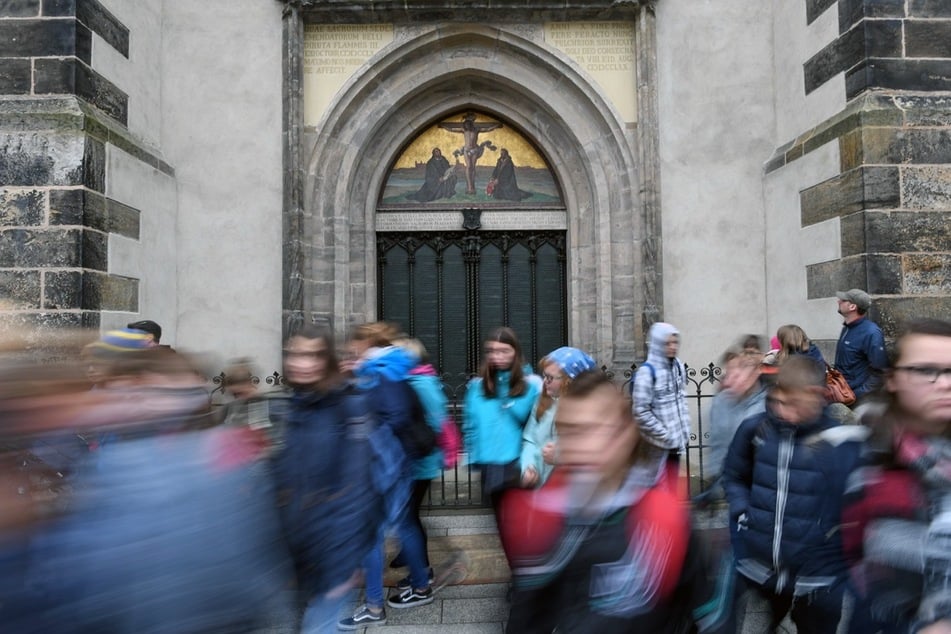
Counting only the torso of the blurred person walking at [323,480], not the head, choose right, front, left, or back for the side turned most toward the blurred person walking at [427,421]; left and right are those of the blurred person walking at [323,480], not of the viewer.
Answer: back

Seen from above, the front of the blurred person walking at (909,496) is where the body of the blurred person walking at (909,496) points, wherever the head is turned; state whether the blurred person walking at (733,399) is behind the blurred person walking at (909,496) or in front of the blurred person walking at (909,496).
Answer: behind

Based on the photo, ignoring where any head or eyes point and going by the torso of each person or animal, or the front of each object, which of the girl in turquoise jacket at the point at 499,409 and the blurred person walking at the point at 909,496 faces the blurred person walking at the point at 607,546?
the girl in turquoise jacket

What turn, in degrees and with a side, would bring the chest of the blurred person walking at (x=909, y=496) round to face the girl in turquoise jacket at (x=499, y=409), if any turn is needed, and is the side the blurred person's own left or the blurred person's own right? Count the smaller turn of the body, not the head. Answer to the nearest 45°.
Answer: approximately 180°

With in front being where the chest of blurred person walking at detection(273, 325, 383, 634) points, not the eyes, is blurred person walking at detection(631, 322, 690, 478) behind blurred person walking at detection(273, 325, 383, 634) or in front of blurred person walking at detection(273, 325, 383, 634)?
behind

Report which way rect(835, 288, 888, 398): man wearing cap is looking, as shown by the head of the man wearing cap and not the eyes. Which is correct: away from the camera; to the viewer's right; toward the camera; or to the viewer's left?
to the viewer's left

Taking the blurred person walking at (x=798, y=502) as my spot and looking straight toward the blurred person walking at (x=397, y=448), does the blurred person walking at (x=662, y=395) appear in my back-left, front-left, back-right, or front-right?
front-right

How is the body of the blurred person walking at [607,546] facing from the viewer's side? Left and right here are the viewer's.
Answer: facing the viewer and to the left of the viewer

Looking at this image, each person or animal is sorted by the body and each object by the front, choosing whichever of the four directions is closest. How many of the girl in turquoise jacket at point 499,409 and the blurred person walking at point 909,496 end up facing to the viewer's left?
0

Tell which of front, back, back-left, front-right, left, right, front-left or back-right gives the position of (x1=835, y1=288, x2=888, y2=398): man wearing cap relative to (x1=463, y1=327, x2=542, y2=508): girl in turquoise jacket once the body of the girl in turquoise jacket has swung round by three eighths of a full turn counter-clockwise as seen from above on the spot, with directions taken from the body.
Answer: front

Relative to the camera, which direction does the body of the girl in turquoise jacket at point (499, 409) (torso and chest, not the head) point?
toward the camera
